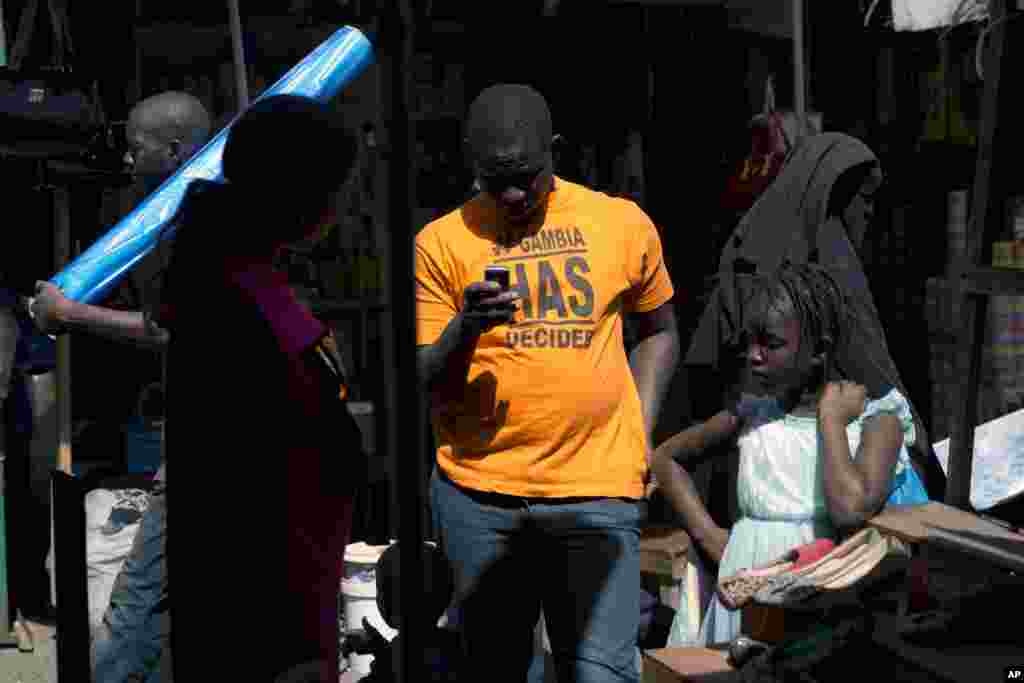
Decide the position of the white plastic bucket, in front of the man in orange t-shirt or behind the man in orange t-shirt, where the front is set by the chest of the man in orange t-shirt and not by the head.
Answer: behind

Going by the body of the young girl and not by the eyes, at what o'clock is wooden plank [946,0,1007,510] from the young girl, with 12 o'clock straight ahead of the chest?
The wooden plank is roughly at 9 o'clock from the young girl.

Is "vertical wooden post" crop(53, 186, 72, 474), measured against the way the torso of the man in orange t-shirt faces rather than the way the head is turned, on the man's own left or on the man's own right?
on the man's own right

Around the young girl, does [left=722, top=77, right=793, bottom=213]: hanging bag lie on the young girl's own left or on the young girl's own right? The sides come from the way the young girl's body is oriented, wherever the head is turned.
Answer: on the young girl's own right

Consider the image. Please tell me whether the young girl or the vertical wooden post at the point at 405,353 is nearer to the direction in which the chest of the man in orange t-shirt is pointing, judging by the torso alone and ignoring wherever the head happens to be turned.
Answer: the vertical wooden post

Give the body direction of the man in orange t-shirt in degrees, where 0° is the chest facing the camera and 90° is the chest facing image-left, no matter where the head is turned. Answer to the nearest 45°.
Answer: approximately 0°

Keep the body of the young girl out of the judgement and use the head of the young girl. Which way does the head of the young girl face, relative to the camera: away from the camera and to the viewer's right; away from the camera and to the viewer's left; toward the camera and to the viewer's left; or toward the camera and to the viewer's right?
toward the camera and to the viewer's left

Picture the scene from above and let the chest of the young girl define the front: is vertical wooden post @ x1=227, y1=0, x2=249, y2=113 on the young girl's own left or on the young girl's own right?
on the young girl's own right

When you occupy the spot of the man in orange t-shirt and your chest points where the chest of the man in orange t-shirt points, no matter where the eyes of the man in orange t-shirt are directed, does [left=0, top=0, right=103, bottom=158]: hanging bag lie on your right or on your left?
on your right
